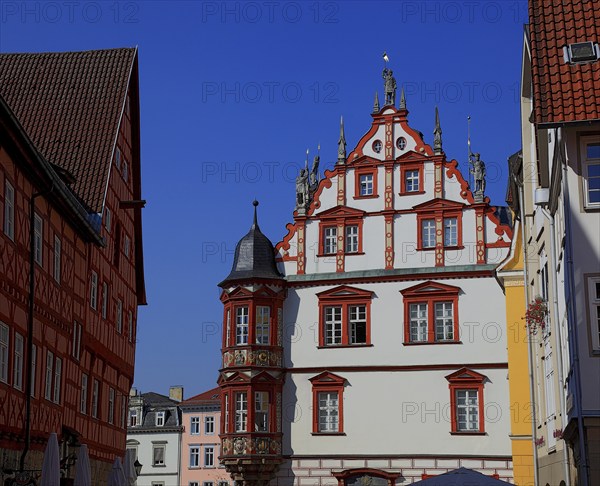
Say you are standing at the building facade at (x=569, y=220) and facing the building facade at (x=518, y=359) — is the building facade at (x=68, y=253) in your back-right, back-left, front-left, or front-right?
front-left

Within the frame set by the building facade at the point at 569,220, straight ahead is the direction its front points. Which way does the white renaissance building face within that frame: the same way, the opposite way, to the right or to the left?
to the left

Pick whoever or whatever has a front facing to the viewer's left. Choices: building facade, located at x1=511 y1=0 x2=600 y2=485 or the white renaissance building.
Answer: the building facade

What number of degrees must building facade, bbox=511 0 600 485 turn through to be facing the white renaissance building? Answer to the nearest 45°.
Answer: approximately 90° to its right

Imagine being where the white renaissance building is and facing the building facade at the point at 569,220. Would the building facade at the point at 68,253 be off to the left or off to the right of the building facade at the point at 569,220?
right

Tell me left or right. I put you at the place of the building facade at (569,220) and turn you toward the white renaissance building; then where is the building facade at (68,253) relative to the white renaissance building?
left

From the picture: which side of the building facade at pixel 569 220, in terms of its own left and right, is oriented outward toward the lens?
left

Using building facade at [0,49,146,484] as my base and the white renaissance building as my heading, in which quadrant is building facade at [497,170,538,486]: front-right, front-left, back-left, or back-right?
front-right

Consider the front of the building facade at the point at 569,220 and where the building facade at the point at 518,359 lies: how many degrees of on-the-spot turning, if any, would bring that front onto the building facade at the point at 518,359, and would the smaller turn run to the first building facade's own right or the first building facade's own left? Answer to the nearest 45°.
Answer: approximately 90° to the first building facade's own right

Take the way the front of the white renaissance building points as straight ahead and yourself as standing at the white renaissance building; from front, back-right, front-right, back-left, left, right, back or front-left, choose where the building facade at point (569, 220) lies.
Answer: front

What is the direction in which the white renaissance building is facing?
toward the camera
